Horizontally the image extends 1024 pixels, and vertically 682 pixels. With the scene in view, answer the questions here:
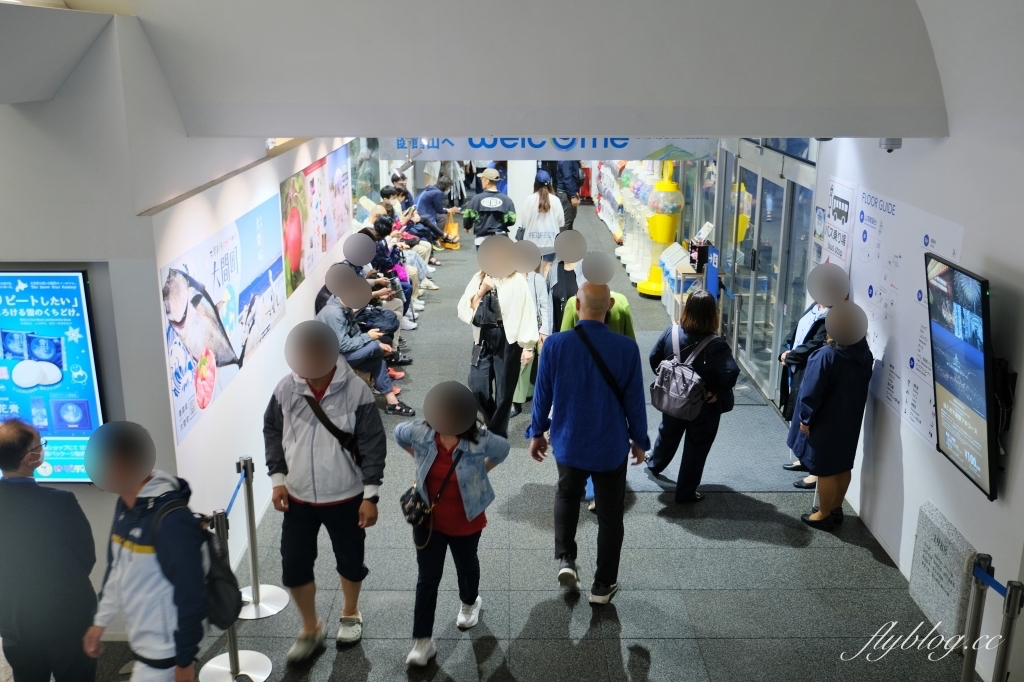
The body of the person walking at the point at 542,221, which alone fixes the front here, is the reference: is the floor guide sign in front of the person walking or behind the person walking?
behind

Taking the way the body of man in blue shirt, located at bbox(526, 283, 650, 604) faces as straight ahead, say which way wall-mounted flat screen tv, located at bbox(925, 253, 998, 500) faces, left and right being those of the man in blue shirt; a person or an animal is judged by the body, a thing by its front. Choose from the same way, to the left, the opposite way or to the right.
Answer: to the left

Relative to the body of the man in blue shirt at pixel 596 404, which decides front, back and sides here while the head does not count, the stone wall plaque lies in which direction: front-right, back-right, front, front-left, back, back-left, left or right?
right

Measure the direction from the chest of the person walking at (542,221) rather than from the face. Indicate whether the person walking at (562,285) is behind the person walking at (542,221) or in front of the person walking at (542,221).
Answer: behind

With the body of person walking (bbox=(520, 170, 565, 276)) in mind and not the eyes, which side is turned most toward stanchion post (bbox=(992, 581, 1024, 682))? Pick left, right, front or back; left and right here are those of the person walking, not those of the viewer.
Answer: back

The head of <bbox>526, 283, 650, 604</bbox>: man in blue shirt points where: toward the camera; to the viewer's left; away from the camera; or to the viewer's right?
away from the camera

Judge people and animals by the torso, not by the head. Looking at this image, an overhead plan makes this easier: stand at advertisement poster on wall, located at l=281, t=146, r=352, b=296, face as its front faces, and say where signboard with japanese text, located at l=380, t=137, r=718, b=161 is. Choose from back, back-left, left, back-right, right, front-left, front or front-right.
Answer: front

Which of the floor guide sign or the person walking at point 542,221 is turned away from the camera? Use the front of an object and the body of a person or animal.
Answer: the person walking

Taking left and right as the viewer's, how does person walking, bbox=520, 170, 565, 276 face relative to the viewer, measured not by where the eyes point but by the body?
facing away from the viewer

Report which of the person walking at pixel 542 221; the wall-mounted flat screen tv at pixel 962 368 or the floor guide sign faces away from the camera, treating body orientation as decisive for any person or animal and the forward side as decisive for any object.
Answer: the person walking
